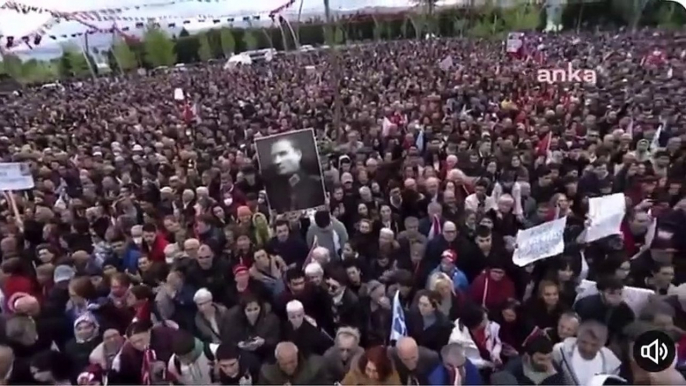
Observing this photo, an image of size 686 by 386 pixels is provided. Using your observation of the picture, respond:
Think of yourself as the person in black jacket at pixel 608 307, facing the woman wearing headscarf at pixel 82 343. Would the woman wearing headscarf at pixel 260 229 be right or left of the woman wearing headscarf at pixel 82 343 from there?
right

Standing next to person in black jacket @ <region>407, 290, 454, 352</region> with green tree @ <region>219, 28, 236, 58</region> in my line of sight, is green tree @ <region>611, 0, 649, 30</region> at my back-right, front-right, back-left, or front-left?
front-right

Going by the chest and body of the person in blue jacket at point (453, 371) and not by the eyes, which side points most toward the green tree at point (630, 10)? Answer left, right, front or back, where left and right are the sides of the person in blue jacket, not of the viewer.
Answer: back

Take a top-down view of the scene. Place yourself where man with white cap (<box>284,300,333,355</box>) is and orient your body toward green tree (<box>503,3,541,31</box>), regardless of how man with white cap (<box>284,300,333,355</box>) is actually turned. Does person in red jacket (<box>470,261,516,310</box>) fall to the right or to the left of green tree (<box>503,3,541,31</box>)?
right

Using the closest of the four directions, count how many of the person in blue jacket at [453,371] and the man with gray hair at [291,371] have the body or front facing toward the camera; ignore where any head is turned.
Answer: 2

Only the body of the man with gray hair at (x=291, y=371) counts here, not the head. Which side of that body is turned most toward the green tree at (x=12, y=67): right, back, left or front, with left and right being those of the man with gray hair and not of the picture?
back

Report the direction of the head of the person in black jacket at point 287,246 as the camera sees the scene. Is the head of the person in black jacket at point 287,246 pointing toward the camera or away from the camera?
toward the camera

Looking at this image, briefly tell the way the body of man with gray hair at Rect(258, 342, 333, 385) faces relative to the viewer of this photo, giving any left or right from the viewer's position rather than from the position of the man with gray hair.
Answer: facing the viewer

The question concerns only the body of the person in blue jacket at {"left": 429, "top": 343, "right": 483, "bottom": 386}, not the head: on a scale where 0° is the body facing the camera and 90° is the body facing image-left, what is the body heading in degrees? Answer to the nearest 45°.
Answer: approximately 0°

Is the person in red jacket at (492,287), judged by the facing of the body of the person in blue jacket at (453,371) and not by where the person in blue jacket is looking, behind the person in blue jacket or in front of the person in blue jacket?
behind

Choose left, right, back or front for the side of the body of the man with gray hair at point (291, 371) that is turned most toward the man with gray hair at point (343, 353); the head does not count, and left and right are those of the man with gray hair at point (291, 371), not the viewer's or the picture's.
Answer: left

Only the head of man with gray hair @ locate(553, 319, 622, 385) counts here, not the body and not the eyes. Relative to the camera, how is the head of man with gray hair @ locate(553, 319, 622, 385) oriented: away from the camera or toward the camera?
toward the camera

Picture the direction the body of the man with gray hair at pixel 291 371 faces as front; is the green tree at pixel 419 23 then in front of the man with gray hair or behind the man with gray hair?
behind

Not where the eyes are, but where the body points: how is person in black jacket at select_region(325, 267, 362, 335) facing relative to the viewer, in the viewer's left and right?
facing the viewer and to the left of the viewer

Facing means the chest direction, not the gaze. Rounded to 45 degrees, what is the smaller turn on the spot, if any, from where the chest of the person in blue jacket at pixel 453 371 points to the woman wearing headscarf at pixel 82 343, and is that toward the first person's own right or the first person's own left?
approximately 90° to the first person's own right

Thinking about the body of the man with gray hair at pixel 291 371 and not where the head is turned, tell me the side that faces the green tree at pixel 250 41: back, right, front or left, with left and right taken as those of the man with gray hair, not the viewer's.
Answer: back

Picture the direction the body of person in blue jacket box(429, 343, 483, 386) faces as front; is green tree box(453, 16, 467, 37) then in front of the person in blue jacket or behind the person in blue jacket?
behind
